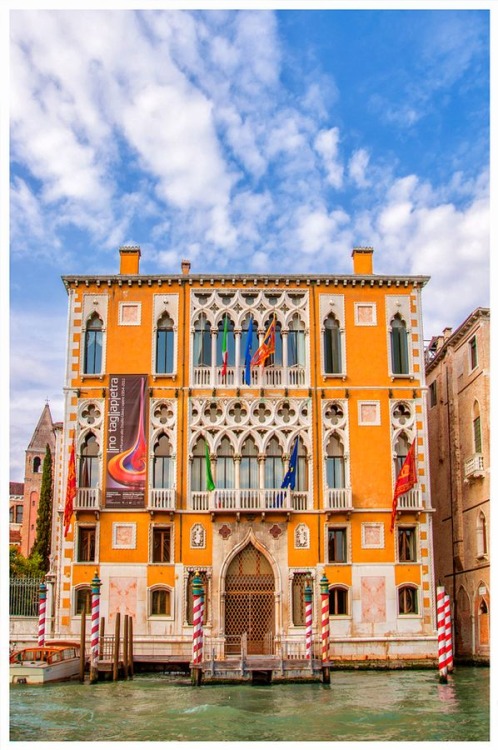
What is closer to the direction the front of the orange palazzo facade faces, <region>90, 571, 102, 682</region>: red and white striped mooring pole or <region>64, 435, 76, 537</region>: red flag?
the red and white striped mooring pole

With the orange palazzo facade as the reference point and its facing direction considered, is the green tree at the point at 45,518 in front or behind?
behind

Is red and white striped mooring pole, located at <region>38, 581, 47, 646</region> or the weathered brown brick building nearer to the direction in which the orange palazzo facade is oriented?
the red and white striped mooring pole

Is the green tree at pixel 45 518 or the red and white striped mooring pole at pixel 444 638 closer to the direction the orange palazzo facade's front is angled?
the red and white striped mooring pole

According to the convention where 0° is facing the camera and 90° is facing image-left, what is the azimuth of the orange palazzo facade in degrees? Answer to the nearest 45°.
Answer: approximately 0°

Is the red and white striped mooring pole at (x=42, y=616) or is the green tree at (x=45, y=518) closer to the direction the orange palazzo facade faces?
the red and white striped mooring pole

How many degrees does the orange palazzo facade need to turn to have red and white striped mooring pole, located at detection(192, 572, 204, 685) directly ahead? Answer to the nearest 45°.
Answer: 0° — it already faces it
